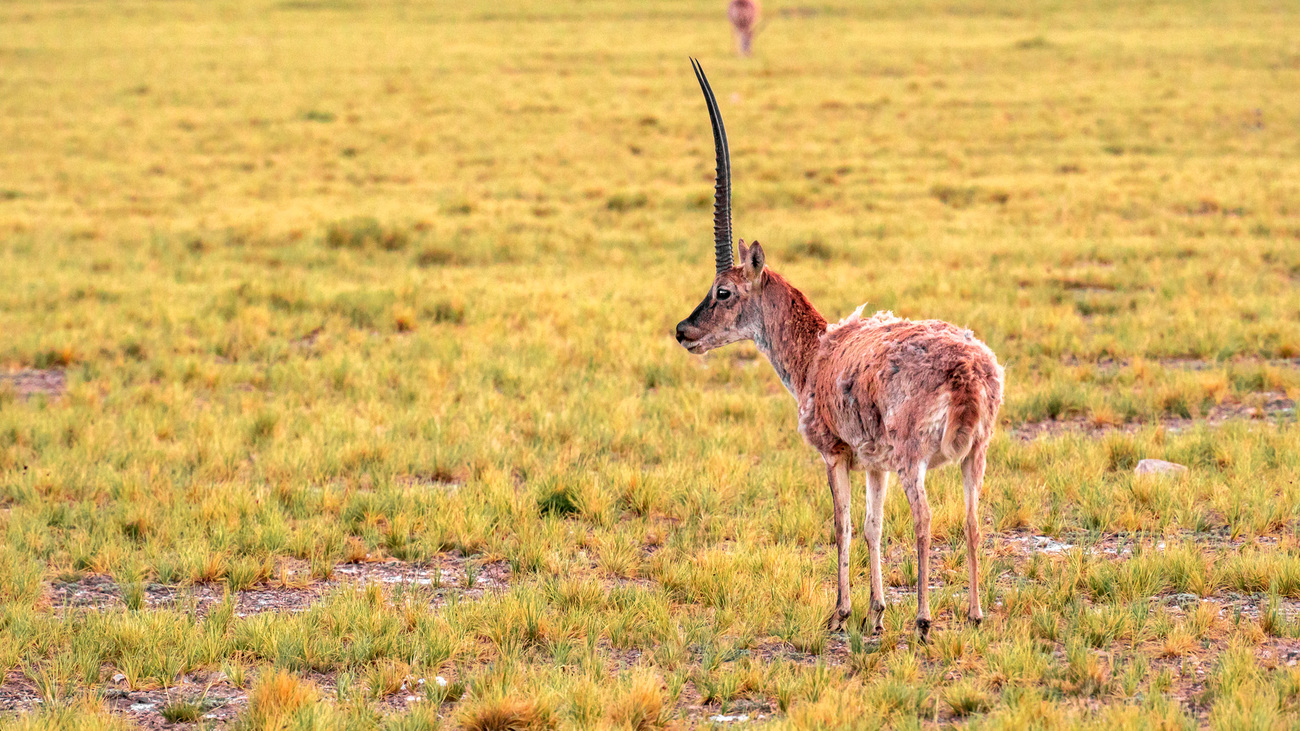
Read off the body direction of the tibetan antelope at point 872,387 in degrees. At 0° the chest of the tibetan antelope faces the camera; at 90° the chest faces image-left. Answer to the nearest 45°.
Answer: approximately 135°

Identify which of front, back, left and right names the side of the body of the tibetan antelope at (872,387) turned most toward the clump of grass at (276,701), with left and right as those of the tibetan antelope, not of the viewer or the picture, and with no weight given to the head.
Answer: left

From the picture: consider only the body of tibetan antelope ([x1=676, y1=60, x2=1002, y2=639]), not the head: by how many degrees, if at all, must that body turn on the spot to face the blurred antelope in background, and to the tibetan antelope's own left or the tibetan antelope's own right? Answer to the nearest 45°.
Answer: approximately 45° to the tibetan antelope's own right

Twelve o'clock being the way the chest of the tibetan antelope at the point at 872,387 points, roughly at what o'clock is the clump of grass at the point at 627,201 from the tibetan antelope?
The clump of grass is roughly at 1 o'clock from the tibetan antelope.

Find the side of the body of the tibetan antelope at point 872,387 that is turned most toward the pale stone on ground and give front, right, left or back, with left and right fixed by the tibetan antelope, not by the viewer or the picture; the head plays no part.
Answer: right

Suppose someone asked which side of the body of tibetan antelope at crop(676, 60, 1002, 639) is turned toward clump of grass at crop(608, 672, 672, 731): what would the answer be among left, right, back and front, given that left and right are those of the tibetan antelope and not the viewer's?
left

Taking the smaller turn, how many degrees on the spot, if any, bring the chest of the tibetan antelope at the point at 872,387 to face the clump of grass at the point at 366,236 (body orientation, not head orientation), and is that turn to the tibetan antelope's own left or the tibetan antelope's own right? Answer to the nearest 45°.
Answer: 0° — it already faces it
